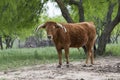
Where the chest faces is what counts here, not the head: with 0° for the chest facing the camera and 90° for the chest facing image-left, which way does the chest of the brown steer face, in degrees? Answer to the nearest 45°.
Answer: approximately 45°
